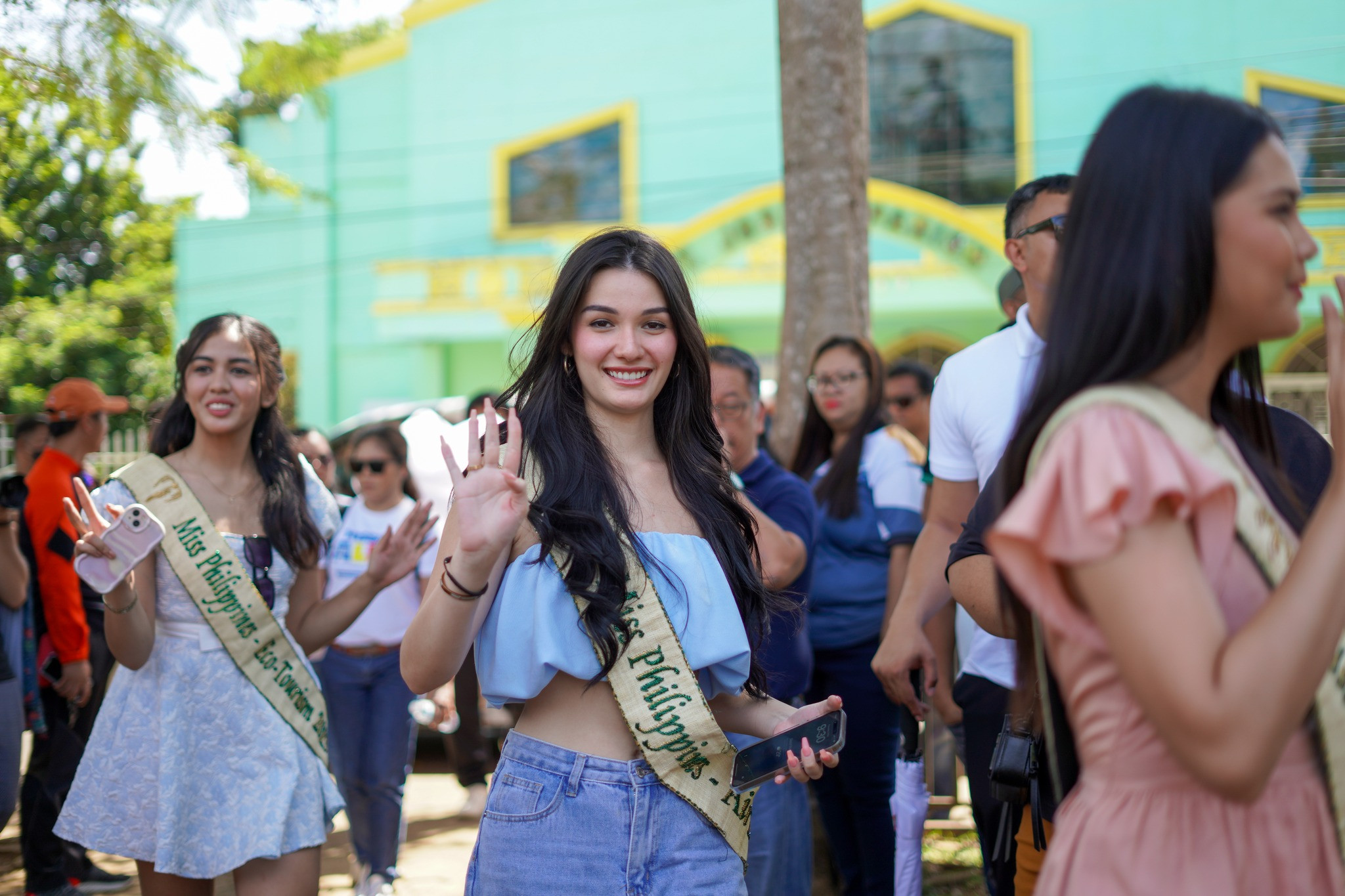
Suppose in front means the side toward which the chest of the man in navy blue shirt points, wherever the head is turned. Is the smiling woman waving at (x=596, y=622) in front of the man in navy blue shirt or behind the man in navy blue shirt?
in front

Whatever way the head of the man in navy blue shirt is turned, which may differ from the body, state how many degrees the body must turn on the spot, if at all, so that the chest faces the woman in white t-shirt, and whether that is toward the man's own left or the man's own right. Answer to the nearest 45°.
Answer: approximately 90° to the man's own right

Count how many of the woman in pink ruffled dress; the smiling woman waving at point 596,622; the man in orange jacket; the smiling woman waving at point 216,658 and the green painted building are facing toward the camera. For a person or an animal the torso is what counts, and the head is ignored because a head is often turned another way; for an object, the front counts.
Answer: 3

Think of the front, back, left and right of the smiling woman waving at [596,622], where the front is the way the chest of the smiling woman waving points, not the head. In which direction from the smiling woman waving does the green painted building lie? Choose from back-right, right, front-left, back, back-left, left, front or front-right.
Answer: back

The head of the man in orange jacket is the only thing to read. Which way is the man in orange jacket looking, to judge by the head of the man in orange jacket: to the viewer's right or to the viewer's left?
to the viewer's right

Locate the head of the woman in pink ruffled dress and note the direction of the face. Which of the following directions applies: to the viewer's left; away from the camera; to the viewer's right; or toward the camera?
to the viewer's right

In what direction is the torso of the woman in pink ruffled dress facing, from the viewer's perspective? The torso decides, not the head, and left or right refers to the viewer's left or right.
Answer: facing to the right of the viewer

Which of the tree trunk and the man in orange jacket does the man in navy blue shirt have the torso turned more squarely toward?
the man in orange jacket

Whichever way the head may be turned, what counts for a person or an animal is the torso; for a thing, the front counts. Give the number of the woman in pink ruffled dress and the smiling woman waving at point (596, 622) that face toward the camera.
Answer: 1

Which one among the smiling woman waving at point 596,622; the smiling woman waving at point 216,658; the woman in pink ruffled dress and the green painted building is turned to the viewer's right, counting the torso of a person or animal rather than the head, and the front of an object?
the woman in pink ruffled dress

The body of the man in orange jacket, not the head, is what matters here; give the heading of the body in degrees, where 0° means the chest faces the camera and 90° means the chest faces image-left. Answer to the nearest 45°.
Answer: approximately 270°

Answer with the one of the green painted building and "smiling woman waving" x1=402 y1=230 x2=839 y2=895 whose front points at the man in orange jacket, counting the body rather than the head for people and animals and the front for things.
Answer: the green painted building
